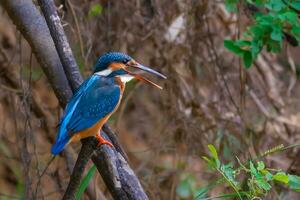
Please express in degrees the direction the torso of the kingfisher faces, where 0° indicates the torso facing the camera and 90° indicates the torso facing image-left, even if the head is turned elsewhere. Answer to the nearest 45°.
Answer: approximately 270°

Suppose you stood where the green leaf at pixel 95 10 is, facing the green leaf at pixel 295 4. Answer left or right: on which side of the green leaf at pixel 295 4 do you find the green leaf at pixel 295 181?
right
